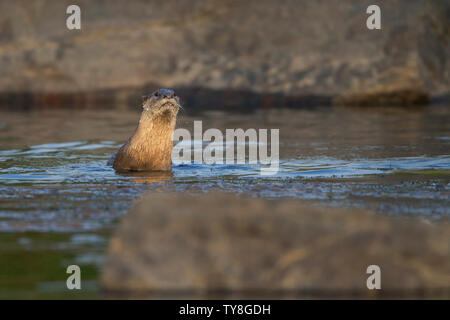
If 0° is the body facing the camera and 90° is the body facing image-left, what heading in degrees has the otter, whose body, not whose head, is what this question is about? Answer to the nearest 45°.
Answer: approximately 315°

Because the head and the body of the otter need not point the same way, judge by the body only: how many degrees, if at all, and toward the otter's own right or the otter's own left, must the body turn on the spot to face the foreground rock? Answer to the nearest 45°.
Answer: approximately 45° to the otter's own right
